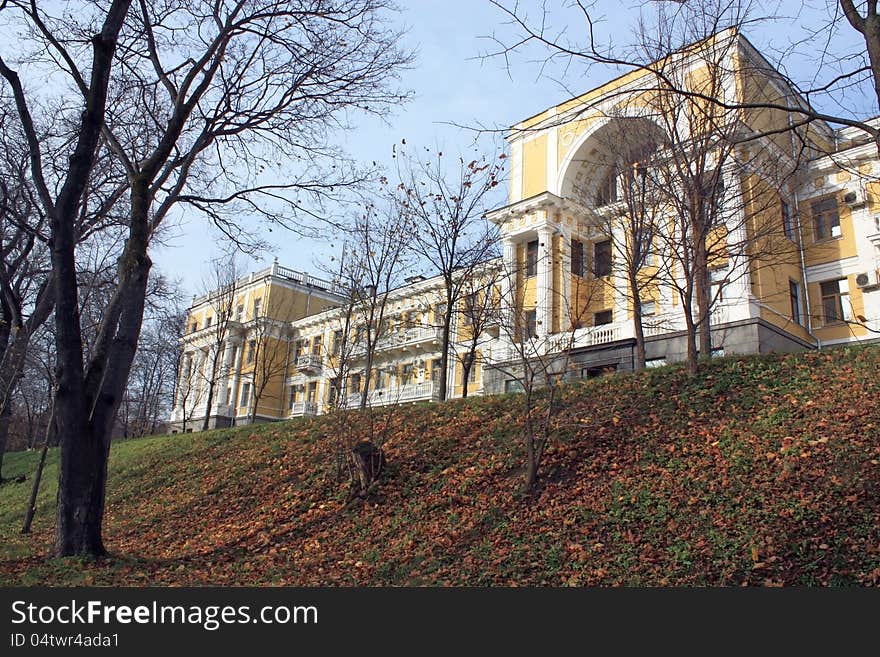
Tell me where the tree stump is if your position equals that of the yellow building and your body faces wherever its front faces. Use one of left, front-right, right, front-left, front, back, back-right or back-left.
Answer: front

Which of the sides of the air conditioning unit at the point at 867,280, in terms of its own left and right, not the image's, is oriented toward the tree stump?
front

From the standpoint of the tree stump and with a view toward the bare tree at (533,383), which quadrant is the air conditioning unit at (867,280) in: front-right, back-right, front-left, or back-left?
front-left

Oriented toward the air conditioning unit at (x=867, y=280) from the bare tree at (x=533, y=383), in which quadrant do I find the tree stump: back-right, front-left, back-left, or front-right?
back-left

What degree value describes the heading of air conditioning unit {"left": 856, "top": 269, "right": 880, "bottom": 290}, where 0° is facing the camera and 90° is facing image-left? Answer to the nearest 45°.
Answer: approximately 45°

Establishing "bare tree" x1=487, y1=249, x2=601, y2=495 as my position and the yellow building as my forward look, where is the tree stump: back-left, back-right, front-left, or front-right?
back-left

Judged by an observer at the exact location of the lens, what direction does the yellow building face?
facing the viewer and to the left of the viewer
